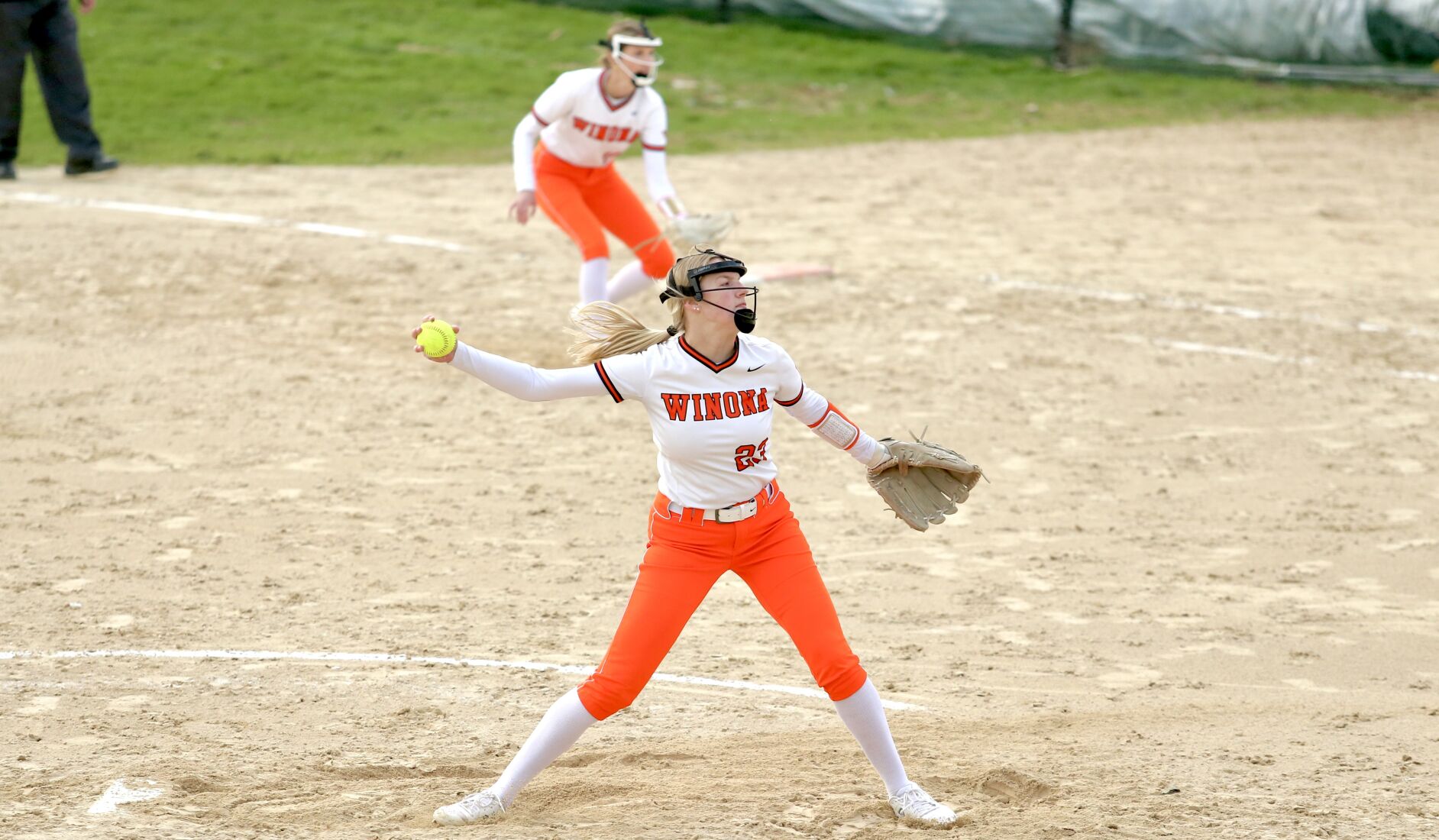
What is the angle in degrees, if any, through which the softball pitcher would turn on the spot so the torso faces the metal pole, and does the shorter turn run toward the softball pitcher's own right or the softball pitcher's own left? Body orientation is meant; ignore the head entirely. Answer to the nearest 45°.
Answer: approximately 135° to the softball pitcher's own left

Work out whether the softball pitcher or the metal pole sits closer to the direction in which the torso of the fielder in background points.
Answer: the softball pitcher

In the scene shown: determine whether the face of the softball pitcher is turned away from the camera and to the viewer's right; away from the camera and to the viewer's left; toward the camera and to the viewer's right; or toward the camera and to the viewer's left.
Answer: toward the camera and to the viewer's right

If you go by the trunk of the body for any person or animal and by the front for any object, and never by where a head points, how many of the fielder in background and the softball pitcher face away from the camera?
0

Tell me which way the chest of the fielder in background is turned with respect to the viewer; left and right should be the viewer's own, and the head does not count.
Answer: facing the viewer and to the right of the viewer

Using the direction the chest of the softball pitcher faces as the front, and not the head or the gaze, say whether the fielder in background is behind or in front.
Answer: behind

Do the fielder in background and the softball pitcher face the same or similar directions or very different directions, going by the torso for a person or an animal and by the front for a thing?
same or similar directions
